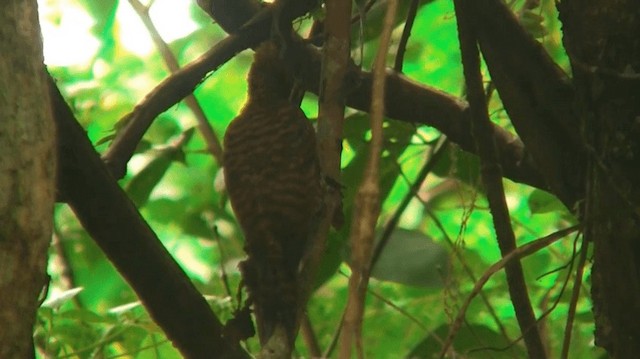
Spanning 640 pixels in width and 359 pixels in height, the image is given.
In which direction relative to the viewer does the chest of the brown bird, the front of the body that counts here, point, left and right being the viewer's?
facing away from the viewer
